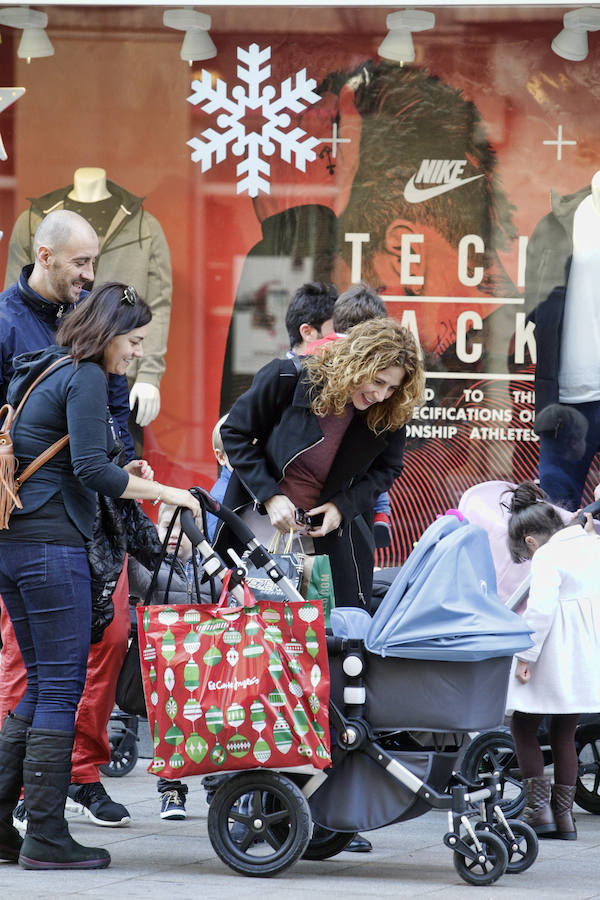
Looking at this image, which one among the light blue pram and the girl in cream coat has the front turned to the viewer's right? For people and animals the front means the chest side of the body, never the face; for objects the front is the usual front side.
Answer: the light blue pram

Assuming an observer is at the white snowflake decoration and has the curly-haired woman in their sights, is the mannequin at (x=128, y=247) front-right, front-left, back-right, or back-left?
back-right

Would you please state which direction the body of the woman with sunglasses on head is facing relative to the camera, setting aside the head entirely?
to the viewer's right

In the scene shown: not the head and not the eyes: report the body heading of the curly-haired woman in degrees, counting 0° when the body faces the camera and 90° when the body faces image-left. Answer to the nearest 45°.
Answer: approximately 315°

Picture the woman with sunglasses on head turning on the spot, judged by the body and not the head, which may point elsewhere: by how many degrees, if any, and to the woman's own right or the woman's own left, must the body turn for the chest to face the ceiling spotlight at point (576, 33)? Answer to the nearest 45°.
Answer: approximately 45° to the woman's own left

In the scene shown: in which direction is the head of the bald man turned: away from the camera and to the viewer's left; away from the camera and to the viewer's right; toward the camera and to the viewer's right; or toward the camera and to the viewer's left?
toward the camera and to the viewer's right

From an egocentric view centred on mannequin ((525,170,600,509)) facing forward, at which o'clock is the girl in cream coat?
The girl in cream coat is roughly at 12 o'clock from the mannequin.

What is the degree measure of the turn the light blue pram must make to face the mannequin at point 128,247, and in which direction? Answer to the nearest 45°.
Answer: approximately 135° to its left

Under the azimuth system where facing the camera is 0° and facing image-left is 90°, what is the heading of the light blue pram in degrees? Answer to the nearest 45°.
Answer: approximately 270°

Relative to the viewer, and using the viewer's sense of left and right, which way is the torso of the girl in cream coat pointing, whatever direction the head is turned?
facing away from the viewer and to the left of the viewer

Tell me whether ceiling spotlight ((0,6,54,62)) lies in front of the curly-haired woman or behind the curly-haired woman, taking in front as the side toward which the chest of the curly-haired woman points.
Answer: behind

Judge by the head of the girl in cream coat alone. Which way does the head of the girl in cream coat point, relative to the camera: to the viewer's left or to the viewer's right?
to the viewer's left
